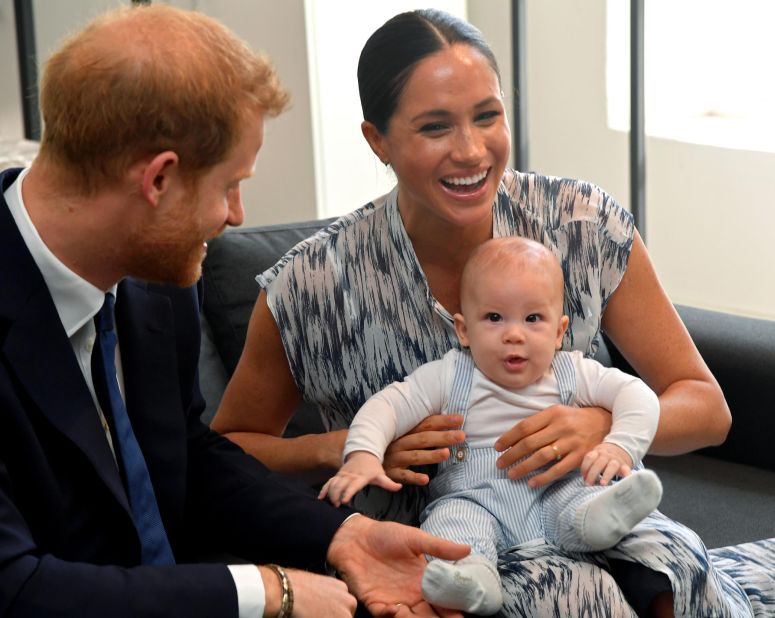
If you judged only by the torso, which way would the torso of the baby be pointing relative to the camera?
toward the camera

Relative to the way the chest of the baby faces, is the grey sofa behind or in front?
behind

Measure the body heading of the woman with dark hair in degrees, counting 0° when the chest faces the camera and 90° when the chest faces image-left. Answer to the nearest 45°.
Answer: approximately 0°

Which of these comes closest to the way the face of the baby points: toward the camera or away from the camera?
toward the camera
